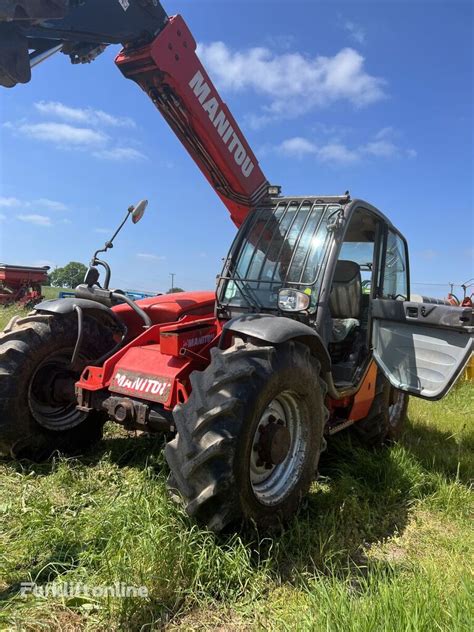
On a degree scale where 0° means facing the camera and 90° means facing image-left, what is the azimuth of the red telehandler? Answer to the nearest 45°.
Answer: approximately 45°

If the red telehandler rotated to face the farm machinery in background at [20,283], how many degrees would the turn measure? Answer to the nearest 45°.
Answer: approximately 90° to its right
